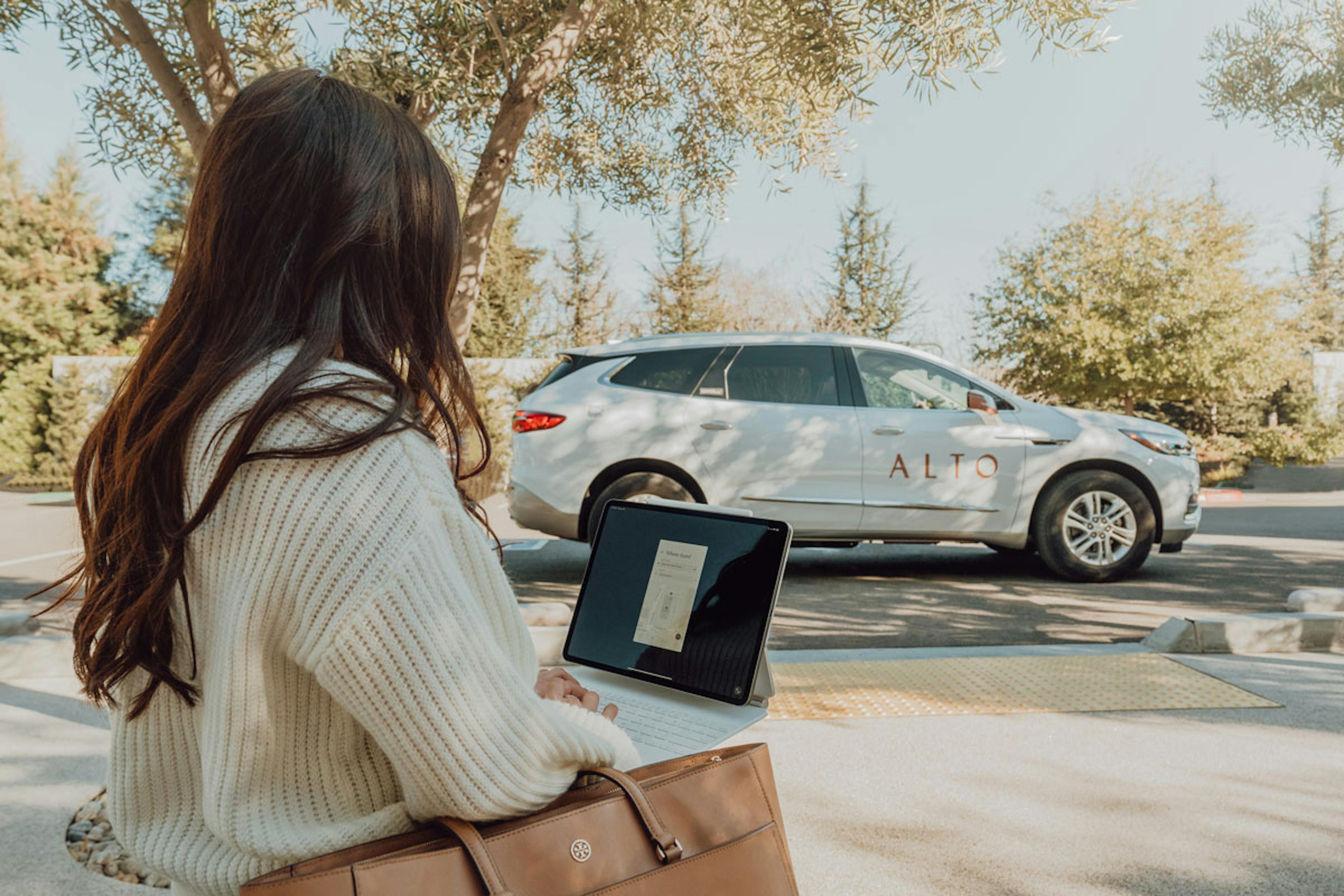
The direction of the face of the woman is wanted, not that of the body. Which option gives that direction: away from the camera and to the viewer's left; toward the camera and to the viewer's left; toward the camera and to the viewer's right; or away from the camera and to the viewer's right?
away from the camera and to the viewer's right

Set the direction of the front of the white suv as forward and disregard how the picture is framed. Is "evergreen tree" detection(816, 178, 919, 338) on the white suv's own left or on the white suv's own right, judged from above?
on the white suv's own left

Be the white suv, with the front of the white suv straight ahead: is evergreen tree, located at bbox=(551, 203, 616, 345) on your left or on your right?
on your left

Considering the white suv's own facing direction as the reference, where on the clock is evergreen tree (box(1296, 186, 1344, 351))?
The evergreen tree is roughly at 10 o'clock from the white suv.

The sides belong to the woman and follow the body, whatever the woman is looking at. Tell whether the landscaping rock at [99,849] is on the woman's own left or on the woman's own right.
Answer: on the woman's own left

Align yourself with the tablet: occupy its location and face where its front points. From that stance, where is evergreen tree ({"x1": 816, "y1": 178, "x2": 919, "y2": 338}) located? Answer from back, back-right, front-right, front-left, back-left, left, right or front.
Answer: back-right

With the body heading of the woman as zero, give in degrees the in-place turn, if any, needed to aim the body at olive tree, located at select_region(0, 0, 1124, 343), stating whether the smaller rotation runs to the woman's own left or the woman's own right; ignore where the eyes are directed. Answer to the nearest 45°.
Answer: approximately 45° to the woman's own left

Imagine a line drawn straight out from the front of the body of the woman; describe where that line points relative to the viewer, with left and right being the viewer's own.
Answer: facing away from the viewer and to the right of the viewer

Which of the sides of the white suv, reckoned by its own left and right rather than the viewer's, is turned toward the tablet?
right

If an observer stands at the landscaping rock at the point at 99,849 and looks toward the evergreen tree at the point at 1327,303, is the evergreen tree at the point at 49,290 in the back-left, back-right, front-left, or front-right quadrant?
front-left

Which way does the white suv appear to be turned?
to the viewer's right

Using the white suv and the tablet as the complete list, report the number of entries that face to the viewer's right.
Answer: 1

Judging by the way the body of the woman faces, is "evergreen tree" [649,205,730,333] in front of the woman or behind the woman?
in front

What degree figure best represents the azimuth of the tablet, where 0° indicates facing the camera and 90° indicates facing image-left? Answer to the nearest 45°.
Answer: approximately 45°

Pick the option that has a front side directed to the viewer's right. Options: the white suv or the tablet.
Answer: the white suv

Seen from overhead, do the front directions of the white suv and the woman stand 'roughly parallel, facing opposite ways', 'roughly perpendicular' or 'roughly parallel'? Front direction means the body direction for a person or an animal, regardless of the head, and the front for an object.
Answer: roughly perpendicular

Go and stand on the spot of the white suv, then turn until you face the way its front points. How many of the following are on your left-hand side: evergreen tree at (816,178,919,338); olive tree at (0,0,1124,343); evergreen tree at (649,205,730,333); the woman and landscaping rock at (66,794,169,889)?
2
